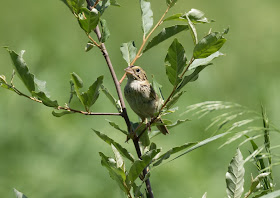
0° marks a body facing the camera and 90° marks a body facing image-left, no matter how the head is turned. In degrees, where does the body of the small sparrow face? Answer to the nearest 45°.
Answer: approximately 45°

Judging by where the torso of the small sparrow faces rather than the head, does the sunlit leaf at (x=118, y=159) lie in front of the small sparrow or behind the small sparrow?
in front
